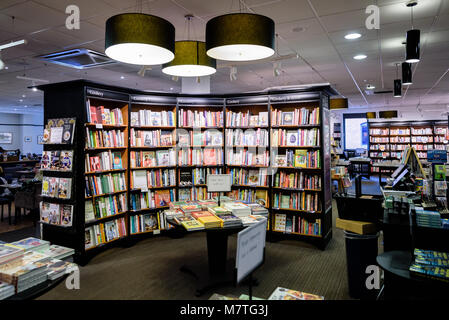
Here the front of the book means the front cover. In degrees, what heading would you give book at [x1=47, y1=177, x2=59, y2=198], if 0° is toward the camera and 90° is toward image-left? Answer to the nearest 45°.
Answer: approximately 0°

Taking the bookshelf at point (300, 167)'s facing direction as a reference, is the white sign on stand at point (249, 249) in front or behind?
in front

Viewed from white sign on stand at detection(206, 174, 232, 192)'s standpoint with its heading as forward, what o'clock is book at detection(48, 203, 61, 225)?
The book is roughly at 3 o'clock from the white sign on stand.

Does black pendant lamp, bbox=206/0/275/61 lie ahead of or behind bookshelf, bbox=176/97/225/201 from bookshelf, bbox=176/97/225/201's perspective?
ahead

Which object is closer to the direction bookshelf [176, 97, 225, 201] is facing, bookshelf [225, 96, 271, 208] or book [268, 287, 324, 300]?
the book

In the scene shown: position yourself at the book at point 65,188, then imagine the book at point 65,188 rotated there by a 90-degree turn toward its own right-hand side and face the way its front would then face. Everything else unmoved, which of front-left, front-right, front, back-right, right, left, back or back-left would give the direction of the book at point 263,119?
back-right

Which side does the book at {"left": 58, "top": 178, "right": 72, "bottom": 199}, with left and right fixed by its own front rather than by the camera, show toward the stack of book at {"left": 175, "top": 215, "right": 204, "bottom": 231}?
left

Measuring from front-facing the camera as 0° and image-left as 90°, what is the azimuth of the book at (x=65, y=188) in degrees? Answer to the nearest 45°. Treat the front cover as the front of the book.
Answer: approximately 45°

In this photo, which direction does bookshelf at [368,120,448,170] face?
toward the camera

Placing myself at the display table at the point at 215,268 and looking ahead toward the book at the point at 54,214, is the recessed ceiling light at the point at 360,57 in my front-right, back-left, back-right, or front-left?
back-right
